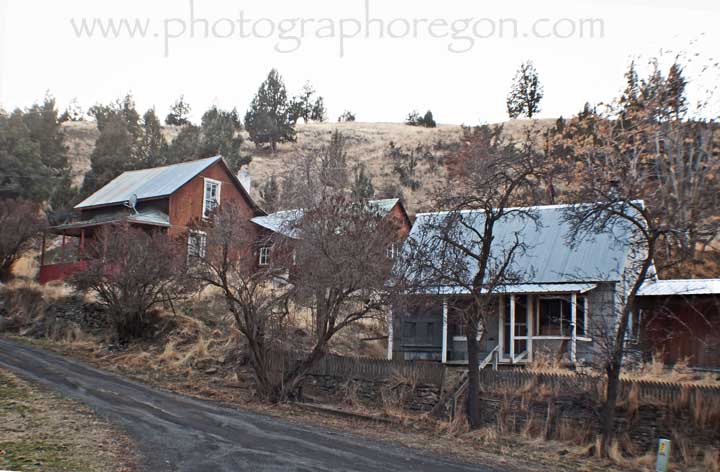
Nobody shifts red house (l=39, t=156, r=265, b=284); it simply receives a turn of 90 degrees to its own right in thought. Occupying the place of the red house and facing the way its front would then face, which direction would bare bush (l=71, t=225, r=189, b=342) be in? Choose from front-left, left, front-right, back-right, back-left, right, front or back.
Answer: back-left

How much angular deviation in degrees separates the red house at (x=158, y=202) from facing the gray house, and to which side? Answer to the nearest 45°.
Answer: approximately 90° to its left

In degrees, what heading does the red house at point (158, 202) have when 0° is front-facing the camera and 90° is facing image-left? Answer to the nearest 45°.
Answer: approximately 45°

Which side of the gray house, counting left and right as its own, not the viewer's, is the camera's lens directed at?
front

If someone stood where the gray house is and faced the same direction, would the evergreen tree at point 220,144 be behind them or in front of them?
behind

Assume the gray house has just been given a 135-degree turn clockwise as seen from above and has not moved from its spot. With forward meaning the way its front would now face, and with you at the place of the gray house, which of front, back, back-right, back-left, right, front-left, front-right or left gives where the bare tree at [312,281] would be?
left

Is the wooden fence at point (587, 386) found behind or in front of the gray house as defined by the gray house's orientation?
in front

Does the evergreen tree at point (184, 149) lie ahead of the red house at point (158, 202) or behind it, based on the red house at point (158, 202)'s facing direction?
behind

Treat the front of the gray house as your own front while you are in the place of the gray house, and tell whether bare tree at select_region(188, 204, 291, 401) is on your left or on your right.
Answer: on your right

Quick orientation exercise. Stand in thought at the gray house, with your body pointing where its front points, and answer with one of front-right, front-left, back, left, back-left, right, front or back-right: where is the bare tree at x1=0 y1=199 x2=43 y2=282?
right

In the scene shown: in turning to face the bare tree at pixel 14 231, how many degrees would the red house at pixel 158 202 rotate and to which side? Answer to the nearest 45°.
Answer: approximately 45° to its right

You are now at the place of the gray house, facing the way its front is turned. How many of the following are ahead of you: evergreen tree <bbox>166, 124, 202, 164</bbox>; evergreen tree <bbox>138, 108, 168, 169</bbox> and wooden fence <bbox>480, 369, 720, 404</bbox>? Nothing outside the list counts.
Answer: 1

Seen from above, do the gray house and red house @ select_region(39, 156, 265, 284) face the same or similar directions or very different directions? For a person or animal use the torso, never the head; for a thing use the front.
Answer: same or similar directions

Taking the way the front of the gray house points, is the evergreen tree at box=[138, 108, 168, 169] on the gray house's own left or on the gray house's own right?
on the gray house's own right

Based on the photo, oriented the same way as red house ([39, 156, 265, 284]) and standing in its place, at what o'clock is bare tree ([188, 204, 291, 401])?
The bare tree is roughly at 10 o'clock from the red house.

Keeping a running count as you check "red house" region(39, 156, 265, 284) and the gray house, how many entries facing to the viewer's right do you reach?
0
